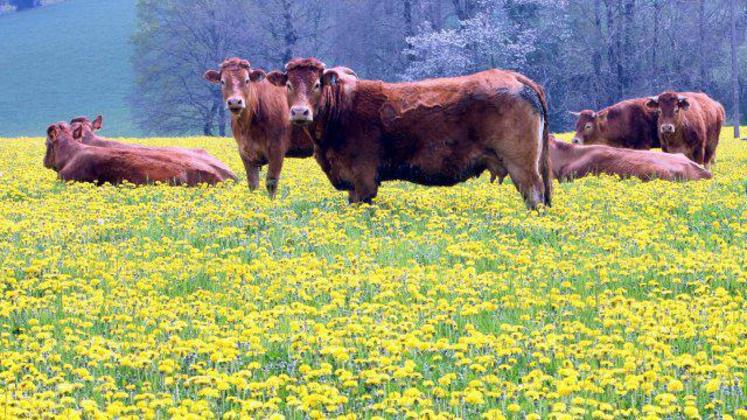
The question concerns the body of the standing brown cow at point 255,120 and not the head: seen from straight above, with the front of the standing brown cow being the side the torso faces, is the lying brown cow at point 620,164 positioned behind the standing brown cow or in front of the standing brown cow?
behind

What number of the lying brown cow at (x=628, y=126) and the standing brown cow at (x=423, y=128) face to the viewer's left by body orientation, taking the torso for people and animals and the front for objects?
2

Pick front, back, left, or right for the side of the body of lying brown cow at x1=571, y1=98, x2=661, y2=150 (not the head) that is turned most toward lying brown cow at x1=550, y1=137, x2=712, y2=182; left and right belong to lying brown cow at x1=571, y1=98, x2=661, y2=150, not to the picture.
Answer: left

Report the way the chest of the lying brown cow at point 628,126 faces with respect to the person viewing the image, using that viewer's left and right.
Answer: facing to the left of the viewer

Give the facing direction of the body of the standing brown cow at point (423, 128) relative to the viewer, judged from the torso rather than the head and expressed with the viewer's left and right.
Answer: facing to the left of the viewer

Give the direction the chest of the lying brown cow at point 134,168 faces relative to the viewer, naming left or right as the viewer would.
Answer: facing to the left of the viewer

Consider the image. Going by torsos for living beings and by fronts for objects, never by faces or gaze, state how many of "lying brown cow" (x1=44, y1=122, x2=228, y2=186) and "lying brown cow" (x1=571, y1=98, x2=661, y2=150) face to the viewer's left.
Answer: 2

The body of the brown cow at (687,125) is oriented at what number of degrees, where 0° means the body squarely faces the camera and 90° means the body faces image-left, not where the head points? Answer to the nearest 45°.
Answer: approximately 45°
